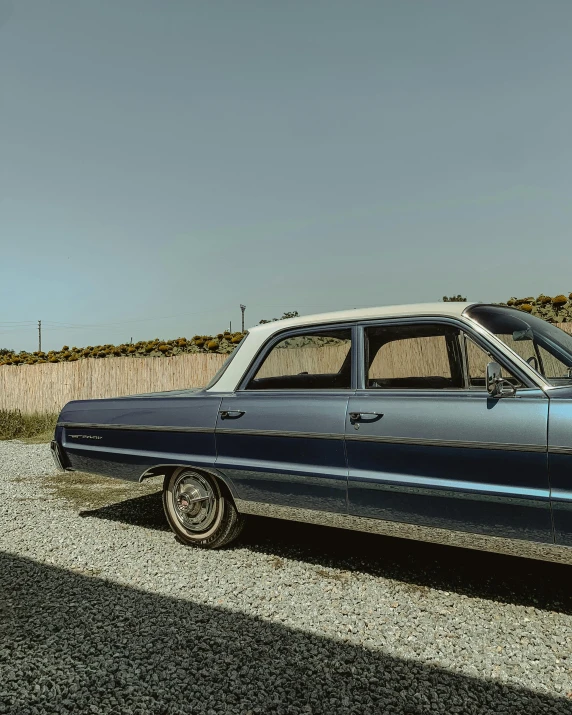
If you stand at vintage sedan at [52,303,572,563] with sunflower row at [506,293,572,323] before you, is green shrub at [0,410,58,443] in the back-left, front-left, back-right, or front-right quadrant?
front-left

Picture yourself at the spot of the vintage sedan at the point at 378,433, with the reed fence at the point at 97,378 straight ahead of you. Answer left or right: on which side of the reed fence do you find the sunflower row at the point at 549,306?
right

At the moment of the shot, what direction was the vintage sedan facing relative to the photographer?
facing the viewer and to the right of the viewer

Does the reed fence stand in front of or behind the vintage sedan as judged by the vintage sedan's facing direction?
behind

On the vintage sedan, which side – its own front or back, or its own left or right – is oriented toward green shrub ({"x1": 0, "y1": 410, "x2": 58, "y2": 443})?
back
